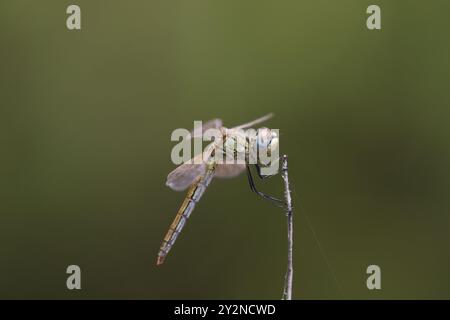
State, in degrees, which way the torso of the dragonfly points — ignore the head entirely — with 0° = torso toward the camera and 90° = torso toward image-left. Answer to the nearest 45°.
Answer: approximately 270°
